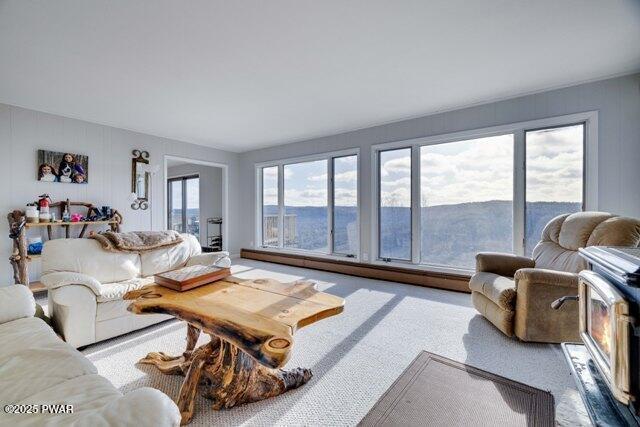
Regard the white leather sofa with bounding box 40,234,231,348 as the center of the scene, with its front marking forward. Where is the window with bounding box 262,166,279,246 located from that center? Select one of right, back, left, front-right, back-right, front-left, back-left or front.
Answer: left

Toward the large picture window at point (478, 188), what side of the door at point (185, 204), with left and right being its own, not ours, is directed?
left

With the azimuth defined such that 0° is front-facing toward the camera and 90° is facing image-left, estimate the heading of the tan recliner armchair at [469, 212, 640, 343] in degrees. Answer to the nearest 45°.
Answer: approximately 45°

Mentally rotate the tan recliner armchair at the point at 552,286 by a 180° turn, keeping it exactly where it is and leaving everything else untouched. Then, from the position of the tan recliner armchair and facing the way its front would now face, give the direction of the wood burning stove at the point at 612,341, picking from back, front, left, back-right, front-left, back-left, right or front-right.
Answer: back-right

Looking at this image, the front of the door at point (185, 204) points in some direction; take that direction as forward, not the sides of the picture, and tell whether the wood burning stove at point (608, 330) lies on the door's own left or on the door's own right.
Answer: on the door's own left

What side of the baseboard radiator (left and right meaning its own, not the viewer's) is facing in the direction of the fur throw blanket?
front

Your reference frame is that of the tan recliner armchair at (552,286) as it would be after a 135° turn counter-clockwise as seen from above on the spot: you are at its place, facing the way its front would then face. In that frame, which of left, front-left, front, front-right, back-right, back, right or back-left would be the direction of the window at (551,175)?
left

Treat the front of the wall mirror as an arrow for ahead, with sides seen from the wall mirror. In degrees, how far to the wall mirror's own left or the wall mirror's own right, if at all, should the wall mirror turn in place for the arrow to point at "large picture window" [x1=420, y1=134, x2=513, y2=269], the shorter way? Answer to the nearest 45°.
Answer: approximately 45° to the wall mirror's own left

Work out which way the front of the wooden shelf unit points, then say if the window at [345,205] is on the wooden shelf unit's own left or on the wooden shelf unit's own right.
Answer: on the wooden shelf unit's own left

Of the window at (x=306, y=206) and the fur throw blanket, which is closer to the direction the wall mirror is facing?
the fur throw blanket

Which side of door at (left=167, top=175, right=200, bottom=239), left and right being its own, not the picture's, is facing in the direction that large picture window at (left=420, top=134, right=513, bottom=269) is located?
left
